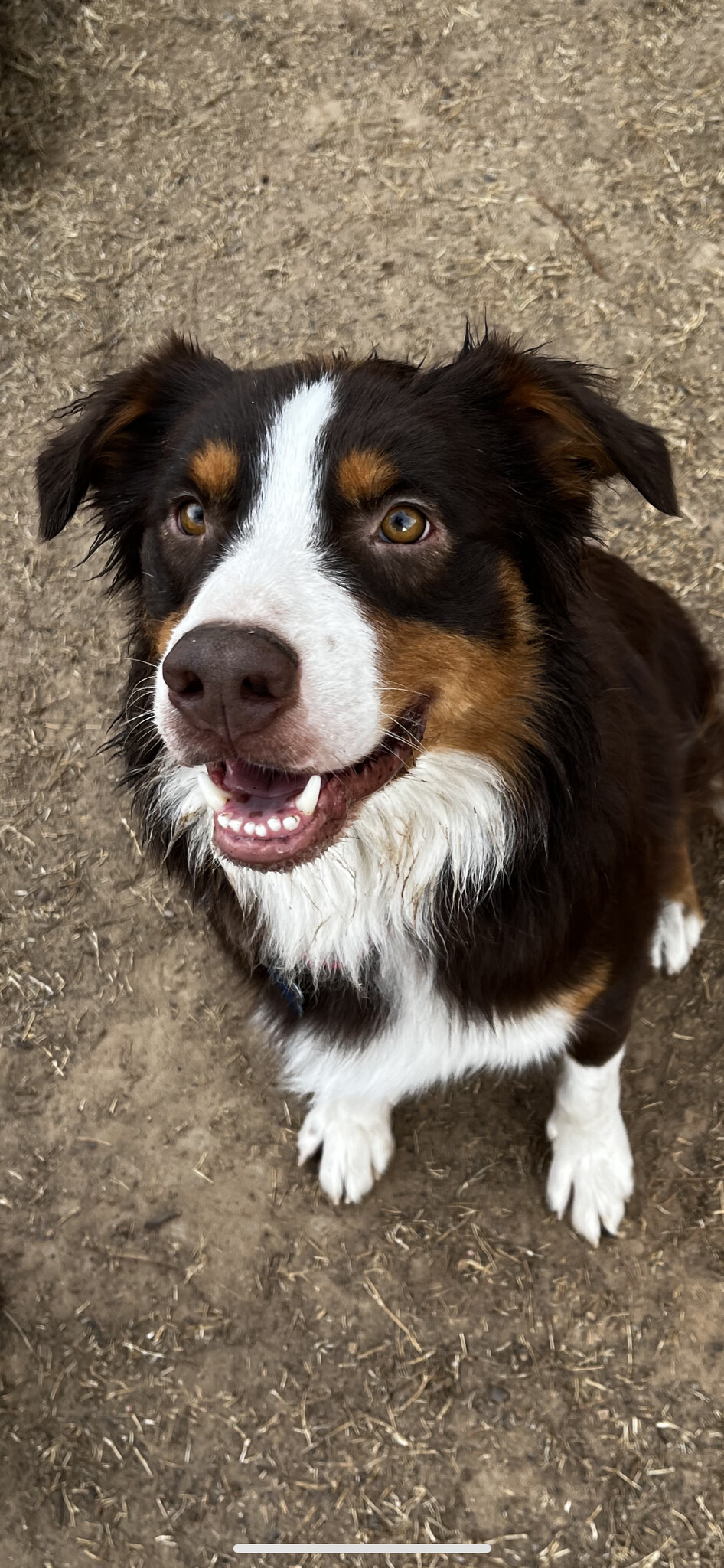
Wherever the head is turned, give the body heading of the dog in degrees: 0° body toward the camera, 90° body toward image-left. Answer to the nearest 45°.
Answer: approximately 45°
